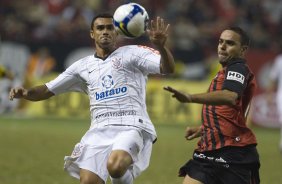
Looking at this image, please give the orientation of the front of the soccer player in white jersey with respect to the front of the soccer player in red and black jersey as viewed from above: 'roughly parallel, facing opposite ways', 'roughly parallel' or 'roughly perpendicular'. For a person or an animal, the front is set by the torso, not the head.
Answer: roughly perpendicular

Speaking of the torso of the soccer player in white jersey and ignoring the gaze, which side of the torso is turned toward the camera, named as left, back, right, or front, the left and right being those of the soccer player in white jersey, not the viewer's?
front

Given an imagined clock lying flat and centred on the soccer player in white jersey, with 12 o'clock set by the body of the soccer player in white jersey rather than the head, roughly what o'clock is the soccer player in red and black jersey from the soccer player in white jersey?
The soccer player in red and black jersey is roughly at 10 o'clock from the soccer player in white jersey.

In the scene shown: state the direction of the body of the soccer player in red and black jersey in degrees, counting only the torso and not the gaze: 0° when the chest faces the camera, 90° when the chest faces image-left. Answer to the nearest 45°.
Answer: approximately 90°

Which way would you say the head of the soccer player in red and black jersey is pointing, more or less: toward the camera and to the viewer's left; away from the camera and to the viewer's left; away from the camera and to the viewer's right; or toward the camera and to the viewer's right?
toward the camera and to the viewer's left
